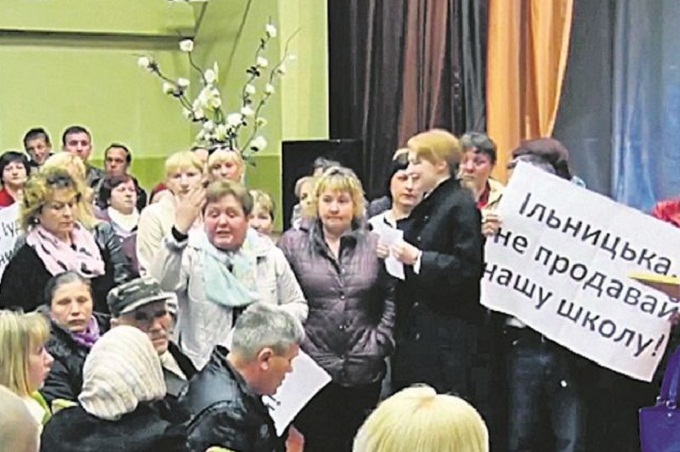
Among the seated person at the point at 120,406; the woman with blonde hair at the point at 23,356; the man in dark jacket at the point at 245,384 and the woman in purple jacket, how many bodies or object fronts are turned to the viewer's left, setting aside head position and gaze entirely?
0

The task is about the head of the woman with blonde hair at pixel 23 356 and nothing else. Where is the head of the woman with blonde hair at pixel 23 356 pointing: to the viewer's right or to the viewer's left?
to the viewer's right

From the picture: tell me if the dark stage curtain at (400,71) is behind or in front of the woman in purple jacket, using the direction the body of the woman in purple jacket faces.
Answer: behind

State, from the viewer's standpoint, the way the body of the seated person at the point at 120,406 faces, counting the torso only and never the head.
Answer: away from the camera

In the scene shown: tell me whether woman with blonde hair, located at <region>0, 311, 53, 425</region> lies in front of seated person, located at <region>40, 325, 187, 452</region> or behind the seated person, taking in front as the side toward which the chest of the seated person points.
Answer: in front

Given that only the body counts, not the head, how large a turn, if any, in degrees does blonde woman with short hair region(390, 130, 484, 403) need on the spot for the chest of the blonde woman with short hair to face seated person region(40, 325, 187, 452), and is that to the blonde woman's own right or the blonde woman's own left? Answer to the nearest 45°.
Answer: approximately 45° to the blonde woman's own left

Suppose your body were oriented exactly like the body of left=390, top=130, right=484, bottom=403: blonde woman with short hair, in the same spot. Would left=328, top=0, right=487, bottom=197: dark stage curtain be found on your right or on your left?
on your right

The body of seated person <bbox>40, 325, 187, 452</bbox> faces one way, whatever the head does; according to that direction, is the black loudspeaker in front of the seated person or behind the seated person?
in front

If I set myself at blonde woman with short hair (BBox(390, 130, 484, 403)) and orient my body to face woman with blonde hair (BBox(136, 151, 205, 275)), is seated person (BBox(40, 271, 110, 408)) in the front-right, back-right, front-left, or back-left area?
front-left

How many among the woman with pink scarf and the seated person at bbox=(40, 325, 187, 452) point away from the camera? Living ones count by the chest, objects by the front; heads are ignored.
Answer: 1

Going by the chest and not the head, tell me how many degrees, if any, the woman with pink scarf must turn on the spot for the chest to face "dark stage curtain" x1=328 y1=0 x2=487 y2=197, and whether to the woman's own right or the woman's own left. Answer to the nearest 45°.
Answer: approximately 90° to the woman's own left

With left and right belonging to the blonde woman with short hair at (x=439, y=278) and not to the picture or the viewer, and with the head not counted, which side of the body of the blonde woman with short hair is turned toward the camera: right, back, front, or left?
left

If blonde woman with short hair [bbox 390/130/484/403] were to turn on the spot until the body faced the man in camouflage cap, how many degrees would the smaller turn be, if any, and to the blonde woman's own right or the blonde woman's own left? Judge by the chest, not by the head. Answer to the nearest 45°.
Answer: approximately 45° to the blonde woman's own left

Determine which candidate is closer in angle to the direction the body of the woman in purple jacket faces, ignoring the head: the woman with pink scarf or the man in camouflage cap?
the man in camouflage cap

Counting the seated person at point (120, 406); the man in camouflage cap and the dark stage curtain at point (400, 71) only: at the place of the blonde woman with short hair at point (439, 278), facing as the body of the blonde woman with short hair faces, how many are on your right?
1

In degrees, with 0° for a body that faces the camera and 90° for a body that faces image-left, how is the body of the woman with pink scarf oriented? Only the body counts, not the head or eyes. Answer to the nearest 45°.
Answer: approximately 315°
